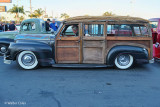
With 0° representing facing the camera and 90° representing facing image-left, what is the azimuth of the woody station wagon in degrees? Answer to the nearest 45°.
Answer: approximately 90°
